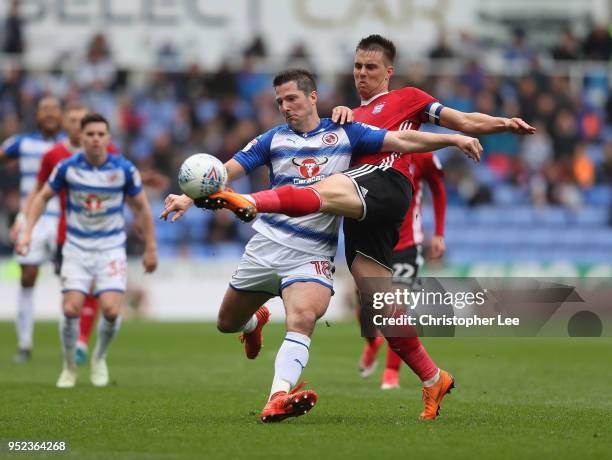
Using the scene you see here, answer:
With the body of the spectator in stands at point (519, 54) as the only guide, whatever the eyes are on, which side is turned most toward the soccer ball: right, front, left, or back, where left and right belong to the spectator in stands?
front

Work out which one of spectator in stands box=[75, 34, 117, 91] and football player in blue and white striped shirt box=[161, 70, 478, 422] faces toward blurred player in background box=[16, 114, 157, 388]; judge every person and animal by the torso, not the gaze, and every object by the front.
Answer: the spectator in stands

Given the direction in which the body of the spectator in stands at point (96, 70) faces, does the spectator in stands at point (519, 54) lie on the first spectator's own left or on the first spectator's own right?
on the first spectator's own left

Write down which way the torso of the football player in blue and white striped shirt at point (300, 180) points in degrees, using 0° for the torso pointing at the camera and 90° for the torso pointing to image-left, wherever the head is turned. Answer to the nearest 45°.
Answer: approximately 0°

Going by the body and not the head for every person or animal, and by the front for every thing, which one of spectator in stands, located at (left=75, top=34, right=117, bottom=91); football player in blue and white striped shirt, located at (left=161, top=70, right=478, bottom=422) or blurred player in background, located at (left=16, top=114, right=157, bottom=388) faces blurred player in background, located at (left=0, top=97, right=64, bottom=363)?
the spectator in stands

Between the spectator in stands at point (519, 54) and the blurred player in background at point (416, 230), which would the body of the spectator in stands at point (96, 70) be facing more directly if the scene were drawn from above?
the blurred player in background

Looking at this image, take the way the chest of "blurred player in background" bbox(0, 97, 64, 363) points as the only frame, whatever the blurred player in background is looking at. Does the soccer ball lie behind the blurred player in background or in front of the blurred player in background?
in front

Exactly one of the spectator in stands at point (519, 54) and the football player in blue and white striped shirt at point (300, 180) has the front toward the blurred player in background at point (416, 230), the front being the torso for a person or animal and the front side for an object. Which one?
the spectator in stands

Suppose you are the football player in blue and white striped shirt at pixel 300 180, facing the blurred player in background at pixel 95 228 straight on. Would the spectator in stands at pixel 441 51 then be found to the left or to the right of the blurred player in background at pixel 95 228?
right

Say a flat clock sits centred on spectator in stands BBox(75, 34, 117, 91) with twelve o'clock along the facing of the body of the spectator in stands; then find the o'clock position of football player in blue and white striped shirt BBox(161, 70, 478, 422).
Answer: The football player in blue and white striped shirt is roughly at 12 o'clock from the spectator in stands.
